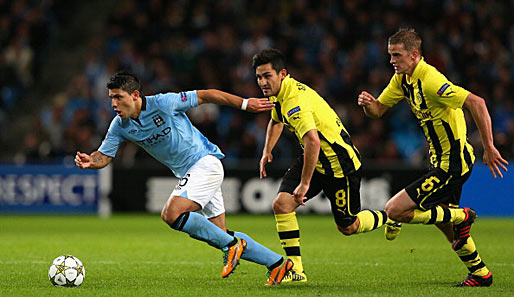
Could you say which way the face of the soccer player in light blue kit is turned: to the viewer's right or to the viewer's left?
to the viewer's left

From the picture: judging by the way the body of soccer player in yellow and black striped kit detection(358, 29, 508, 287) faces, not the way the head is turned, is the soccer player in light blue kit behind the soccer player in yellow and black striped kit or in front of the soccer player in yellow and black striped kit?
in front

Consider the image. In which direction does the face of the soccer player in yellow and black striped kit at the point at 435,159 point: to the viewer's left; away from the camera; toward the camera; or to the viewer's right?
to the viewer's left

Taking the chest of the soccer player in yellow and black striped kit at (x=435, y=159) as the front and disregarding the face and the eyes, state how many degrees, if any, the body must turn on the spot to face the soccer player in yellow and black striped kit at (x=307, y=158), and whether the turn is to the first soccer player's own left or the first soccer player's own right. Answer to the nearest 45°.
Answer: approximately 45° to the first soccer player's own right

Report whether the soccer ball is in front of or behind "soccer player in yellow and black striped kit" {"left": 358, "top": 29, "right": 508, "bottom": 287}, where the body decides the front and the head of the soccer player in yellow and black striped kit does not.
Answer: in front
